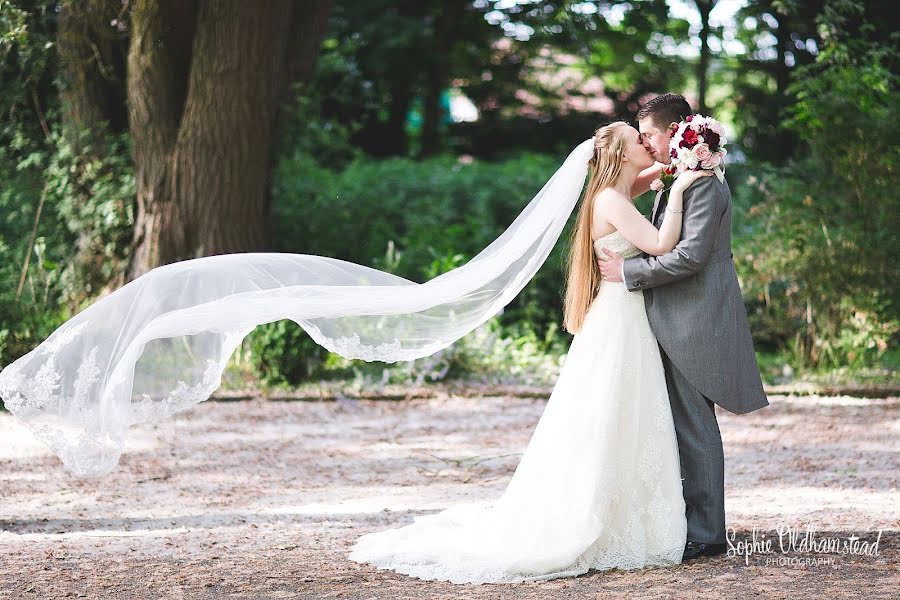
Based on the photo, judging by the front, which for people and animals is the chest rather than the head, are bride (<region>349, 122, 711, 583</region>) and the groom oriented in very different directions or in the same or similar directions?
very different directions

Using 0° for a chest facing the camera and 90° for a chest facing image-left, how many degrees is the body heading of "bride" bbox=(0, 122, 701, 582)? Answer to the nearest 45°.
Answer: approximately 270°

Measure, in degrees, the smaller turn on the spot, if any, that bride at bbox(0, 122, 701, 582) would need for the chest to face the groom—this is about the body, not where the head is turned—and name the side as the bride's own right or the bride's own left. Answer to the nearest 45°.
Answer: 0° — they already face them

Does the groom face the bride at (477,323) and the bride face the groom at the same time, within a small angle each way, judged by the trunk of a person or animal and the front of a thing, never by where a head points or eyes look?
yes

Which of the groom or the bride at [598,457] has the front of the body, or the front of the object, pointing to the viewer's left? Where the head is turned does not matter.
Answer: the groom

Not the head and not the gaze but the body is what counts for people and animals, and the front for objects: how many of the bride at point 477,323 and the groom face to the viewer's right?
1

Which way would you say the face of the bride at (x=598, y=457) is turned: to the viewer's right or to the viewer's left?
to the viewer's right

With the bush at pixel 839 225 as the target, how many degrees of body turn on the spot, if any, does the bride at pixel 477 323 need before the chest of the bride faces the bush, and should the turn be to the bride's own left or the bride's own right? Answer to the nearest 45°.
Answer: approximately 45° to the bride's own left

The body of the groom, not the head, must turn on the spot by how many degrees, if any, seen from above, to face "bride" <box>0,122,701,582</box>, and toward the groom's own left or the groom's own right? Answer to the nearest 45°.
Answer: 0° — they already face them

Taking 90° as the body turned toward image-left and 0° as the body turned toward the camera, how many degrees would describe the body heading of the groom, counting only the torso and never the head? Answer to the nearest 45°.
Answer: approximately 90°

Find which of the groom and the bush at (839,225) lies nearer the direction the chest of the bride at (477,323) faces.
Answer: the groom

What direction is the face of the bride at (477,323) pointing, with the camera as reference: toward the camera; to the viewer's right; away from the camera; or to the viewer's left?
to the viewer's right
